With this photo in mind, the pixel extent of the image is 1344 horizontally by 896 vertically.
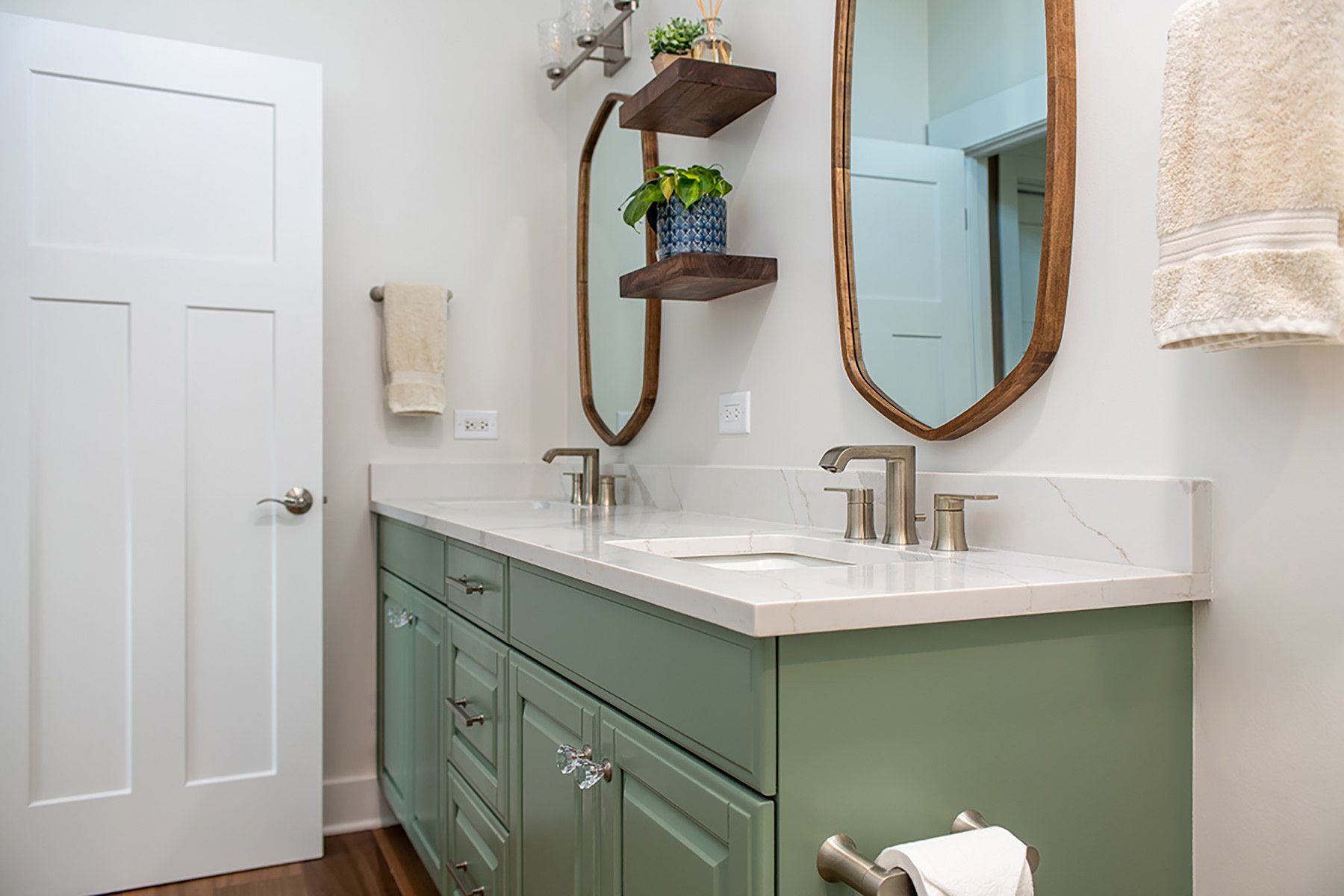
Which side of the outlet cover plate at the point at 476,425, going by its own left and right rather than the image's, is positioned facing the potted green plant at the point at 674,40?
front

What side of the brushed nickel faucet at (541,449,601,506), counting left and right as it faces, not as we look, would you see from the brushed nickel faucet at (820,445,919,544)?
left

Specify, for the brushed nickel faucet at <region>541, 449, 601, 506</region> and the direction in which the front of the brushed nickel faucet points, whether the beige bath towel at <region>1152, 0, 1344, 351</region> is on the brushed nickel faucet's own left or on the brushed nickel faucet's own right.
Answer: on the brushed nickel faucet's own left

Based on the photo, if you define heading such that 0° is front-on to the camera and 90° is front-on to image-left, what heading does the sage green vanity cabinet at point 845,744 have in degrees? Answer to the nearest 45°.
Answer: approximately 45°

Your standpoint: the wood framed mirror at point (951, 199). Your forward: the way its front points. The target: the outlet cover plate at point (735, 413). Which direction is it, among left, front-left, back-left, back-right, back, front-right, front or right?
right

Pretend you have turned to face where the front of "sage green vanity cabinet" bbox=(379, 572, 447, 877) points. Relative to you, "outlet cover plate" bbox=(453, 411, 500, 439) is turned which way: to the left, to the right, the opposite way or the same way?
to the left

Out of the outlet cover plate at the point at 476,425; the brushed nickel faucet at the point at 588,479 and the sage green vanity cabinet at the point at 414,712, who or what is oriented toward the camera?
the outlet cover plate

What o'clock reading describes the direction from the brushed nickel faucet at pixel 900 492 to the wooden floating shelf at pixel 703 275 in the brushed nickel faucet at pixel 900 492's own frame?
The wooden floating shelf is roughly at 3 o'clock from the brushed nickel faucet.

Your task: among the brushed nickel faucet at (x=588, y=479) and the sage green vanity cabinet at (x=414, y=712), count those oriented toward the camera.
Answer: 0

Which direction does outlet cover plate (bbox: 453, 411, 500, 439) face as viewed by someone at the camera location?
facing the viewer

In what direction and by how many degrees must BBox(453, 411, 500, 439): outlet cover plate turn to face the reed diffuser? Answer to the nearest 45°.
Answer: approximately 45° to its left

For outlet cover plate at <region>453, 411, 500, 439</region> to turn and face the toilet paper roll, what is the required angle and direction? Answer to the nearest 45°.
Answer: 0° — it already faces it

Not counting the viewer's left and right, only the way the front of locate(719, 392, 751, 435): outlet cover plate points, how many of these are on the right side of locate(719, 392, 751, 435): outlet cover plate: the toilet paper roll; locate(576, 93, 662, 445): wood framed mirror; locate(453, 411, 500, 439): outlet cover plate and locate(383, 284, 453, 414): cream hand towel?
3

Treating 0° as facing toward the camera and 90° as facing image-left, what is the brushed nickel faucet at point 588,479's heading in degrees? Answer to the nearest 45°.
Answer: approximately 90°

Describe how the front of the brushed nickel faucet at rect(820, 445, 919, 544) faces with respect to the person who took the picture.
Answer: facing the viewer and to the left of the viewer
